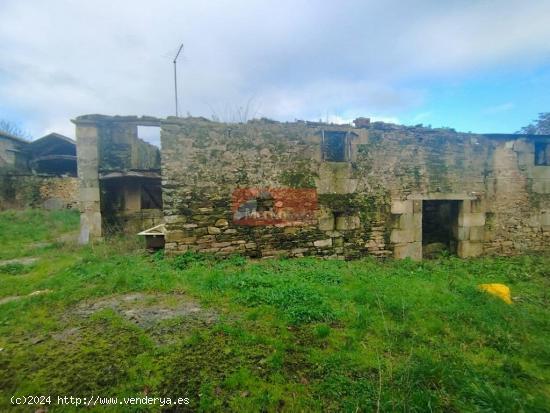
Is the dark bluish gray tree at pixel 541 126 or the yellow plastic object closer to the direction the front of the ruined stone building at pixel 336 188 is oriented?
the yellow plastic object

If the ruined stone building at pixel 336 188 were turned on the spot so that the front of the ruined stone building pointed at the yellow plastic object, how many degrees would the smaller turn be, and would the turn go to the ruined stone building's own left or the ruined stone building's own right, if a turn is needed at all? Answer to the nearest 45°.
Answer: approximately 45° to the ruined stone building's own left

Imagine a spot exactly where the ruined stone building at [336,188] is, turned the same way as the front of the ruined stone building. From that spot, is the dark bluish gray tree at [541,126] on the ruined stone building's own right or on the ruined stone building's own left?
on the ruined stone building's own left

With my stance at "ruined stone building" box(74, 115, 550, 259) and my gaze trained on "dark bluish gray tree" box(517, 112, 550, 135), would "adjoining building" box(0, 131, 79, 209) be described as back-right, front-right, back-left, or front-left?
back-left

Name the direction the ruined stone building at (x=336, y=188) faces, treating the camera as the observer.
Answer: facing the viewer
